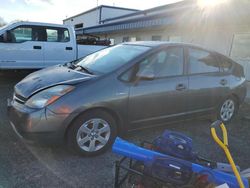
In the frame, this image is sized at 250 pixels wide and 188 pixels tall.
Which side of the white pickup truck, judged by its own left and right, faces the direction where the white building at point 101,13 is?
right

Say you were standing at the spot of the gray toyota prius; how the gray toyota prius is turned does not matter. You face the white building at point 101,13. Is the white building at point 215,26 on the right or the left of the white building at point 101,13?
right

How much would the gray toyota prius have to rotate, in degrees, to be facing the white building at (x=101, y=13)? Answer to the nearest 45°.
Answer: approximately 135° to its right

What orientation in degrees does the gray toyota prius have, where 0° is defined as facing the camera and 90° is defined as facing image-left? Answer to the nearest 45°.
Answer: approximately 45°

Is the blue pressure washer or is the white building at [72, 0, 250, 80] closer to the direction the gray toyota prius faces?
the blue pressure washer

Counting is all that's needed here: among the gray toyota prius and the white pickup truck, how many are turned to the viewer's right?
0

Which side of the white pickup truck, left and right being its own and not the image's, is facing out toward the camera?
left

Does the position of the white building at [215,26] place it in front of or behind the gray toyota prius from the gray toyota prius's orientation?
behind

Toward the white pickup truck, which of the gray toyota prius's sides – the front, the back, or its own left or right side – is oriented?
right

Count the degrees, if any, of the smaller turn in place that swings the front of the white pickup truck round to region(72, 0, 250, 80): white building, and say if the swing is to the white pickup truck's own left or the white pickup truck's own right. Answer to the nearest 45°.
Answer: approximately 180°
